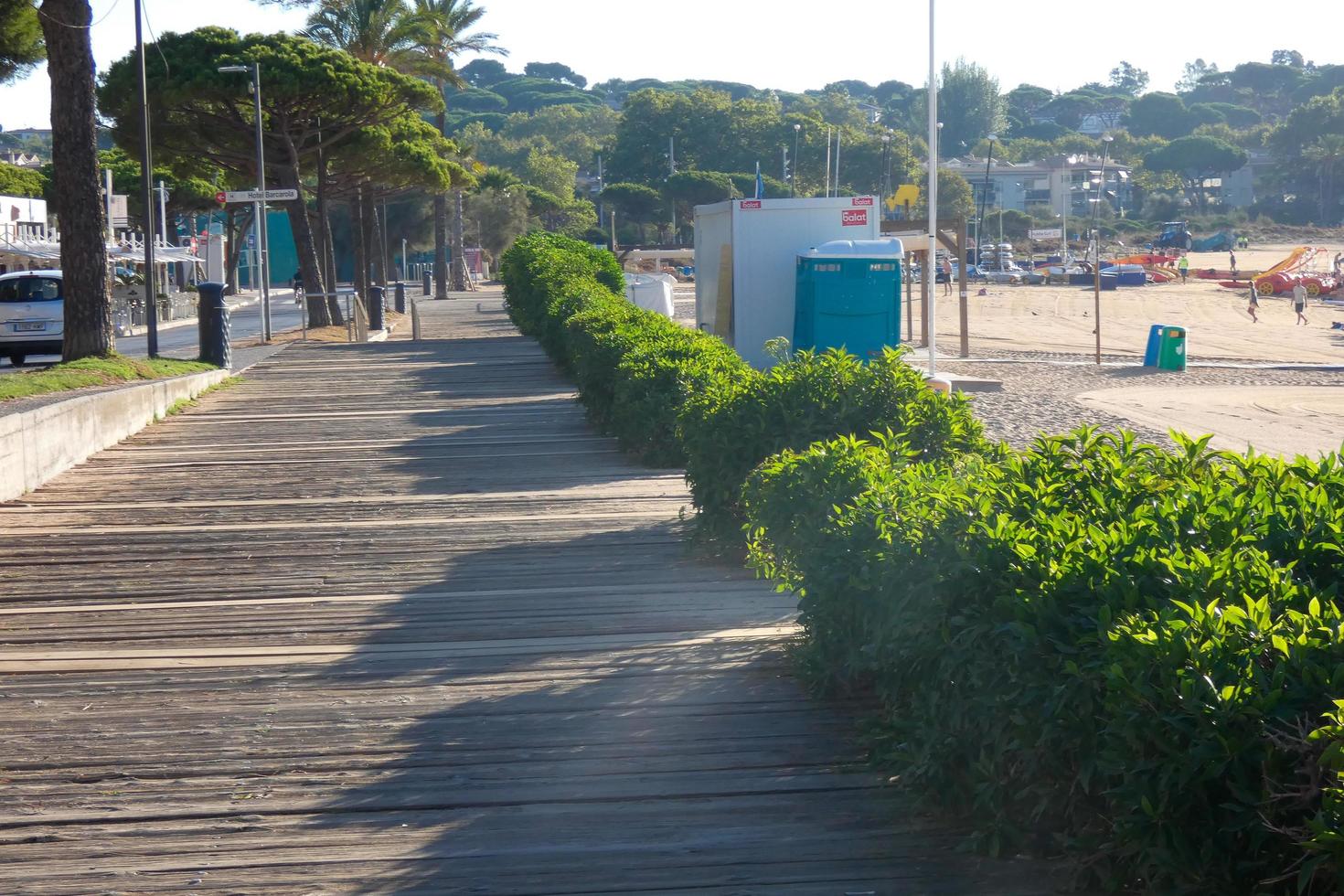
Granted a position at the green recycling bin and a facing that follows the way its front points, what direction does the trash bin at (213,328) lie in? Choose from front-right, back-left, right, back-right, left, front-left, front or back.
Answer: right

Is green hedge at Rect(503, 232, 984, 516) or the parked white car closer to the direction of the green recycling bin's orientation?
the green hedge

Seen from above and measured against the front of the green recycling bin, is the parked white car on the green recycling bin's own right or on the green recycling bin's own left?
on the green recycling bin's own right

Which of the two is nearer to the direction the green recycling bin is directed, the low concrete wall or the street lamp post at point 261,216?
the low concrete wall

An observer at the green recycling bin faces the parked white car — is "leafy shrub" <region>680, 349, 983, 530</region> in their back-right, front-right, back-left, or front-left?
front-left

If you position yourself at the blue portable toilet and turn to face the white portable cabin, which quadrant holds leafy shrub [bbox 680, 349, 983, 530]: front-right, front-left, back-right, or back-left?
back-left

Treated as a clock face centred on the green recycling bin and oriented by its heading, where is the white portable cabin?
The white portable cabin is roughly at 2 o'clock from the green recycling bin.

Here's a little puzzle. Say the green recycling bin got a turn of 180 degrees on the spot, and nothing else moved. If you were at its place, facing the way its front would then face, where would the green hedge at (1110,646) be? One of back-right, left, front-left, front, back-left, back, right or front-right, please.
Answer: back-left

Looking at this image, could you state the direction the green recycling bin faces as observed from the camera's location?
facing the viewer and to the right of the viewer
